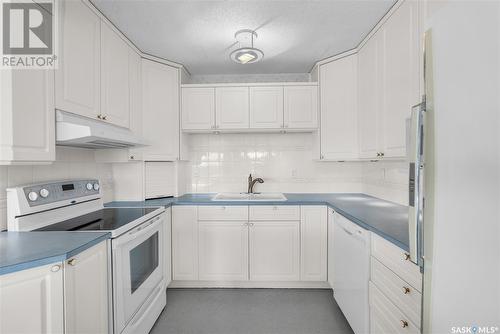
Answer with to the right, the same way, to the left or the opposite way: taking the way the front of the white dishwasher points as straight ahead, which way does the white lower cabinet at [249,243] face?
to the left

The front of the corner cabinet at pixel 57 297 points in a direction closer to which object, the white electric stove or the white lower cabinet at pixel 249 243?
the white lower cabinet

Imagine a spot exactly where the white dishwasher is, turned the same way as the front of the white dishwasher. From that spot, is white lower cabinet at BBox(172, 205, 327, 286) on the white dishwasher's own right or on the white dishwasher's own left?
on the white dishwasher's own right

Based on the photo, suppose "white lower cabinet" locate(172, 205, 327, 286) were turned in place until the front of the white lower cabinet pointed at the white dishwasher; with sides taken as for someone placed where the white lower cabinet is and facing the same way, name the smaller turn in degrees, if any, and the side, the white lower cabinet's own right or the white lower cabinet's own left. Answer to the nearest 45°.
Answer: approximately 45° to the white lower cabinet's own left

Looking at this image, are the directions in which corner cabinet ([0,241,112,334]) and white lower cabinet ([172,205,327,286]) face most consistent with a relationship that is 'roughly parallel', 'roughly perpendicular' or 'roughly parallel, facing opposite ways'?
roughly perpendicular

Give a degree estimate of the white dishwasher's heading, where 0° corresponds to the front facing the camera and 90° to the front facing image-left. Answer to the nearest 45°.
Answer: approximately 45°

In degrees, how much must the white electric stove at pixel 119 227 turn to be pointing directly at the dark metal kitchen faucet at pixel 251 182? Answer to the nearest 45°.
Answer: approximately 45° to its left

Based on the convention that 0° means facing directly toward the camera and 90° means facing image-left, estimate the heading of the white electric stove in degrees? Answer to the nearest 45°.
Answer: approximately 315°
